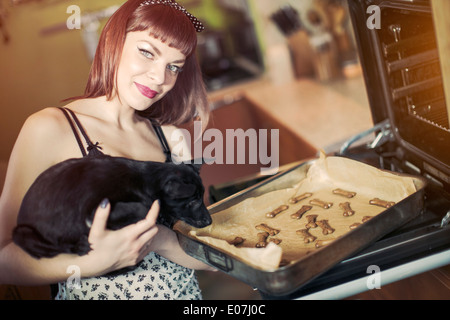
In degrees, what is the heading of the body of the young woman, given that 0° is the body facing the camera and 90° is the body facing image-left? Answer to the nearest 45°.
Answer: approximately 315°

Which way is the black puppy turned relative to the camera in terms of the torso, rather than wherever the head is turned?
to the viewer's right

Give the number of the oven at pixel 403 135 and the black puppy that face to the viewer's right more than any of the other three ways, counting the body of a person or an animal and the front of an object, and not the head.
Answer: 1
